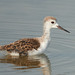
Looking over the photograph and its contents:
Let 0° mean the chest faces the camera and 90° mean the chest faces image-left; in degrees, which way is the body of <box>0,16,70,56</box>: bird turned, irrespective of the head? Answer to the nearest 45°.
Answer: approximately 270°
